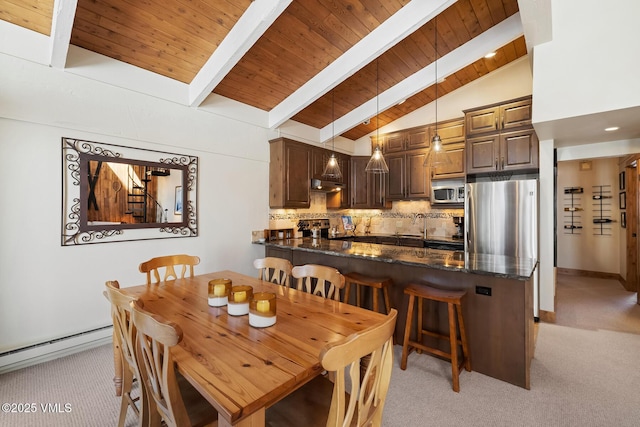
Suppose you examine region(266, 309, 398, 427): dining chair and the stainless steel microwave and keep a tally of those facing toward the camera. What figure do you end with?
1

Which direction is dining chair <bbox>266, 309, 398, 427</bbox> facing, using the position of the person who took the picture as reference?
facing away from the viewer and to the left of the viewer

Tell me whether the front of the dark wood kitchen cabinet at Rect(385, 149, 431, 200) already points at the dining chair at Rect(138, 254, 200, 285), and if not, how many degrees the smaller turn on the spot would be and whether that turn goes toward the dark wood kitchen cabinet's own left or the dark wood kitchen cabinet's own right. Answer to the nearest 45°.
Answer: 0° — it already faces it

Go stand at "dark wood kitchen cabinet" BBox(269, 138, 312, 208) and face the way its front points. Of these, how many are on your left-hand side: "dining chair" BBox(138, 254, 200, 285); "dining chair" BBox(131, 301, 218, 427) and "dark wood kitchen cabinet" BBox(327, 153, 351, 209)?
1

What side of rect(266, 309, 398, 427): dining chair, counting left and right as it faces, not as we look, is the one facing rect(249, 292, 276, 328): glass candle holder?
front

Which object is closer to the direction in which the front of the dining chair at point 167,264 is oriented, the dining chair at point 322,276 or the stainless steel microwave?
the dining chair

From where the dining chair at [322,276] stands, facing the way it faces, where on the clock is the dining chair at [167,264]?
the dining chair at [167,264] is roughly at 2 o'clock from the dining chair at [322,276].

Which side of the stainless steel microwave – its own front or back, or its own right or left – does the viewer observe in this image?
front

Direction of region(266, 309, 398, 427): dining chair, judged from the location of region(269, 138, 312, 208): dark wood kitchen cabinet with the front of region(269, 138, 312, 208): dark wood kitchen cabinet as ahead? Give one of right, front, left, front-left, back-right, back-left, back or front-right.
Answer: front-right

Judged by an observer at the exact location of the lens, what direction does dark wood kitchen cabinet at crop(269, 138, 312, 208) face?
facing the viewer and to the right of the viewer

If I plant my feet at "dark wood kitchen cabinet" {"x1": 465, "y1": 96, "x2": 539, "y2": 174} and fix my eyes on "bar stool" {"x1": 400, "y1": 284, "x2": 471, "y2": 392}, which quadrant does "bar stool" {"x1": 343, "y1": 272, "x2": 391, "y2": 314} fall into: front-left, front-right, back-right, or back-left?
front-right

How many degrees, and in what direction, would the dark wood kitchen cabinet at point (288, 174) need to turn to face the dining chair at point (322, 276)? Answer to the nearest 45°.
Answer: approximately 45° to its right

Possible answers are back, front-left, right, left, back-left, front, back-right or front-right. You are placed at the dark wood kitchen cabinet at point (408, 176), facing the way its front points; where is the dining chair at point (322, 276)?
front-left

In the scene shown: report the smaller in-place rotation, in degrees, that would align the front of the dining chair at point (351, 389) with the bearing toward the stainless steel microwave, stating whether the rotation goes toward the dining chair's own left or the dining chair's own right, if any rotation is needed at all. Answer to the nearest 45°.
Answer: approximately 90° to the dining chair's own right

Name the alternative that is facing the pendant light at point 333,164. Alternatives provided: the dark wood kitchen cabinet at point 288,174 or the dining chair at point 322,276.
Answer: the dark wood kitchen cabinet

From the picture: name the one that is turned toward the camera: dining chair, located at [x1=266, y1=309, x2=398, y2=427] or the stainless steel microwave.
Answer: the stainless steel microwave

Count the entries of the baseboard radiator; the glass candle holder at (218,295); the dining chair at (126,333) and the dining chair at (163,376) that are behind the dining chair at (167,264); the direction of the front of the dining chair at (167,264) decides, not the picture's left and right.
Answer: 1

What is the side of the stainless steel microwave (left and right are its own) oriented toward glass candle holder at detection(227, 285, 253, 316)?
front
